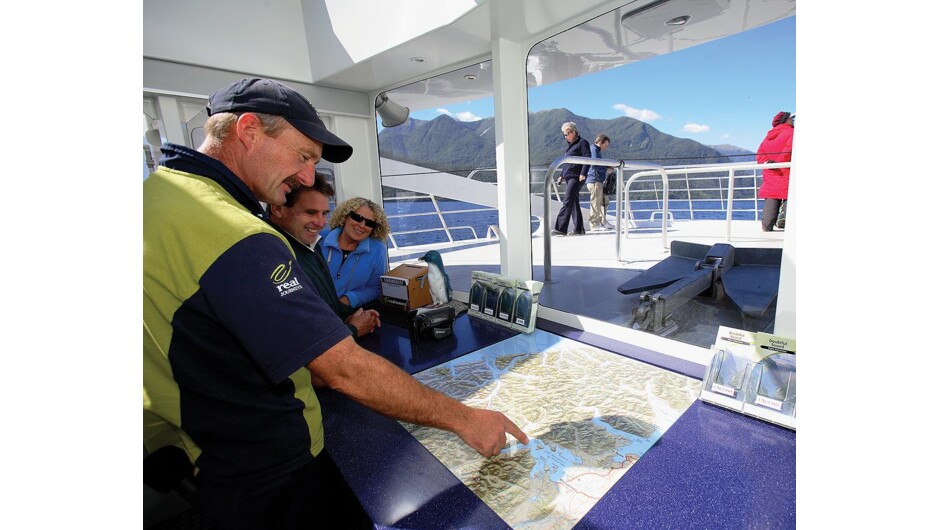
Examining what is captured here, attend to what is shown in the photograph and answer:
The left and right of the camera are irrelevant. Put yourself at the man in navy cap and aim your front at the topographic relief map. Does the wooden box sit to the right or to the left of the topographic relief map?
left

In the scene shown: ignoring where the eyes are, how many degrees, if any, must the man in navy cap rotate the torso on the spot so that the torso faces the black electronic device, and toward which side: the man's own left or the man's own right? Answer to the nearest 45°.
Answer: approximately 45° to the man's own left

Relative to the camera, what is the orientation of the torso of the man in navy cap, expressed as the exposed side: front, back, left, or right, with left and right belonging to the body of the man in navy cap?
right

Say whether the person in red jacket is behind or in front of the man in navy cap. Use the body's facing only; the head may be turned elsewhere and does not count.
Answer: in front

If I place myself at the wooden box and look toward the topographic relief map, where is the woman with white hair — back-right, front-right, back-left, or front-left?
back-left

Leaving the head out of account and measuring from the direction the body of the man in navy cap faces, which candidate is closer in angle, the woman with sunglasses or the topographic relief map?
the topographic relief map

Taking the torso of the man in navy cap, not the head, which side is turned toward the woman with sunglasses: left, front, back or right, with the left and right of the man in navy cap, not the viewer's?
left
